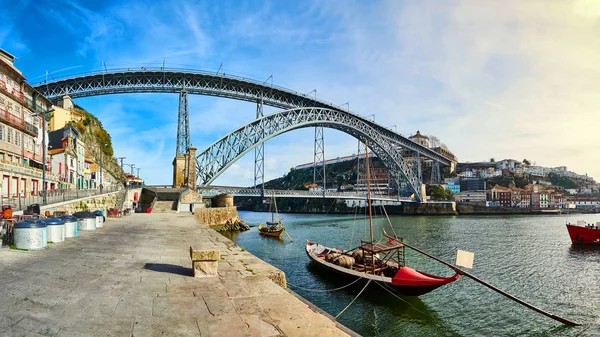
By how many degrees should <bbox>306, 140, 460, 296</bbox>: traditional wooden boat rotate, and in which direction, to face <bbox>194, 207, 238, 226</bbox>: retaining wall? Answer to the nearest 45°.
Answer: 0° — it already faces it

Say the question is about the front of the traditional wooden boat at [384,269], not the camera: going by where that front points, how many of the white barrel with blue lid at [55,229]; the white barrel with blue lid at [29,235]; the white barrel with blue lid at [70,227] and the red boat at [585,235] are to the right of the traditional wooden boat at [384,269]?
1

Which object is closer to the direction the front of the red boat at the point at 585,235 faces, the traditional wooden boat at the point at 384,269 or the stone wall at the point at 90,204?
the stone wall

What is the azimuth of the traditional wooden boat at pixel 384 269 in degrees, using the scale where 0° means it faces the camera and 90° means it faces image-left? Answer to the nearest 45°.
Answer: approximately 135°

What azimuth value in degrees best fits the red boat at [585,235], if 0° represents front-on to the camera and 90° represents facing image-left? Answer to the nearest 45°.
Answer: approximately 90°

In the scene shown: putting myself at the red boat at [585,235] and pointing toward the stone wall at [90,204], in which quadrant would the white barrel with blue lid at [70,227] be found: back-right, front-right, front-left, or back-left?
front-left

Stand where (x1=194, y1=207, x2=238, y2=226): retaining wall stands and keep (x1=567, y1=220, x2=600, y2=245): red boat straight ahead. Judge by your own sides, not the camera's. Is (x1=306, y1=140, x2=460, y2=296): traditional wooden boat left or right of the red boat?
right

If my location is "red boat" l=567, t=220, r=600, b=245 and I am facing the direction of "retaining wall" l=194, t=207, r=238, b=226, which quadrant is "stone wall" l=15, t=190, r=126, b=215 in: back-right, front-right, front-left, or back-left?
front-left

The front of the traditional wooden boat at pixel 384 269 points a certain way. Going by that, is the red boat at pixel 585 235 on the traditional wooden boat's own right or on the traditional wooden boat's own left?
on the traditional wooden boat's own right
